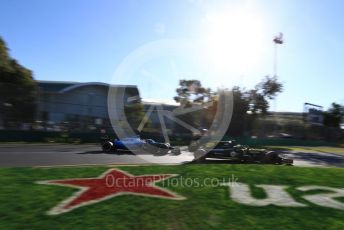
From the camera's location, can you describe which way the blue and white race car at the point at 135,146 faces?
facing to the right of the viewer
